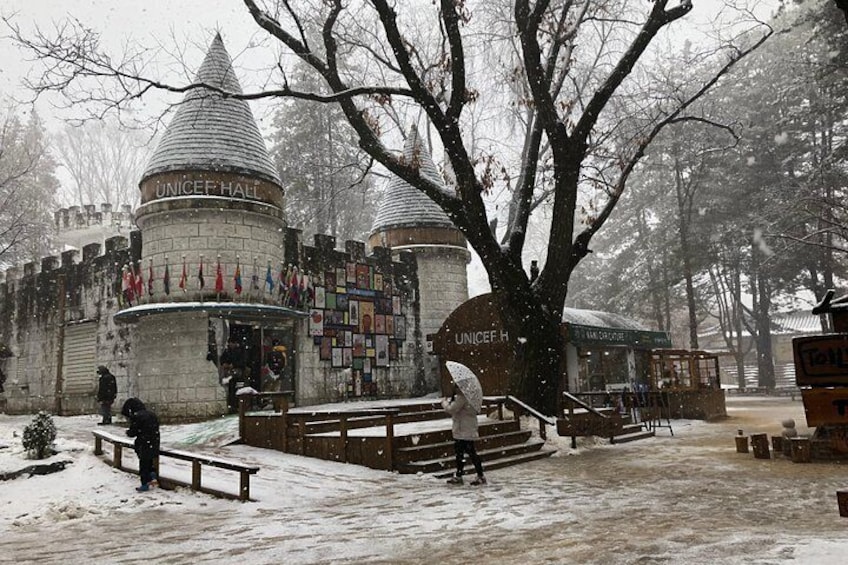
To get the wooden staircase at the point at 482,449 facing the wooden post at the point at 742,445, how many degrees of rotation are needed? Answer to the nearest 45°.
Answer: approximately 45° to its left

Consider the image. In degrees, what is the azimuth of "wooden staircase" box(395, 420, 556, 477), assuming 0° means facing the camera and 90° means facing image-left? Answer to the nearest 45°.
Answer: approximately 315°

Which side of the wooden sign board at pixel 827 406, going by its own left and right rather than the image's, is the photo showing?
front

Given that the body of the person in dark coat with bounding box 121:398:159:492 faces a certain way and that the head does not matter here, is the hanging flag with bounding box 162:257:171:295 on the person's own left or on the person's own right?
on the person's own right

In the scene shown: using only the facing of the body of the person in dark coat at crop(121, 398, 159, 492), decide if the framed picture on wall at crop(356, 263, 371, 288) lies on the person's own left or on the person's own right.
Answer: on the person's own right

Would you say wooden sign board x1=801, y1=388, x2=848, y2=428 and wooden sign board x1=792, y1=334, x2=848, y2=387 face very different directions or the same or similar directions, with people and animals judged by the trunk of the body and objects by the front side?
same or similar directions

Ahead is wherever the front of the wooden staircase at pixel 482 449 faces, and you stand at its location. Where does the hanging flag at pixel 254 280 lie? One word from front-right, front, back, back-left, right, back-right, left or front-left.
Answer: back
